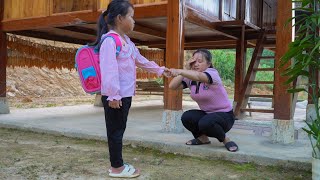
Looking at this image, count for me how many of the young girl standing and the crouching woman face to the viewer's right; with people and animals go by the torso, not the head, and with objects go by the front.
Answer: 1

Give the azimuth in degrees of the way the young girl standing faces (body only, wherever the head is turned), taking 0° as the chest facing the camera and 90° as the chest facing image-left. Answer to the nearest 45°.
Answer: approximately 270°

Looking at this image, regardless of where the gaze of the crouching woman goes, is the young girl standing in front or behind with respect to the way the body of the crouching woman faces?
in front

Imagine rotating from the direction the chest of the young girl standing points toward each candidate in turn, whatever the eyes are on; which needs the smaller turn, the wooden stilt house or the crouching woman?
the crouching woman

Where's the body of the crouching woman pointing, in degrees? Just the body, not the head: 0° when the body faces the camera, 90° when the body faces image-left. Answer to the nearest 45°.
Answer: approximately 45°

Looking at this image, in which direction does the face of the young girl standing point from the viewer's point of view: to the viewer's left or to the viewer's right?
to the viewer's right

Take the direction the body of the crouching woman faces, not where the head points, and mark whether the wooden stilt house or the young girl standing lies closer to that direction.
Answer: the young girl standing

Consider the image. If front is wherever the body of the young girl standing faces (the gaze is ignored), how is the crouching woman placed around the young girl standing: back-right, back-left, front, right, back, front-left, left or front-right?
front-left

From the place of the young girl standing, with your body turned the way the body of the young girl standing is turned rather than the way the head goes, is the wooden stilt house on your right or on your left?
on your left
